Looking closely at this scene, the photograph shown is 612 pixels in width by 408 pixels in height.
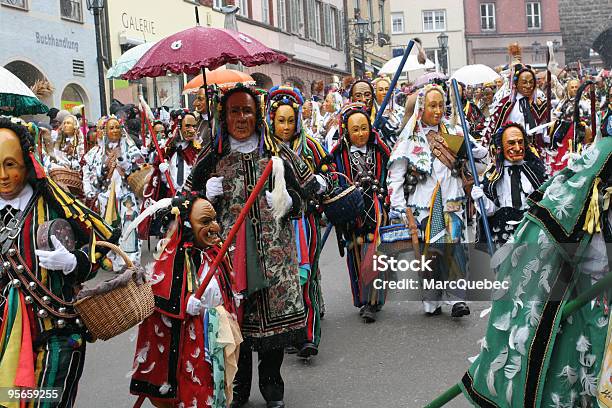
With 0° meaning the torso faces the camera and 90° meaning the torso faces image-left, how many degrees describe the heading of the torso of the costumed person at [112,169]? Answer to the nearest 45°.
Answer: approximately 0°

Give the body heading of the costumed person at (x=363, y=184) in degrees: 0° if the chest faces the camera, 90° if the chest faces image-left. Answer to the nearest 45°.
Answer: approximately 0°

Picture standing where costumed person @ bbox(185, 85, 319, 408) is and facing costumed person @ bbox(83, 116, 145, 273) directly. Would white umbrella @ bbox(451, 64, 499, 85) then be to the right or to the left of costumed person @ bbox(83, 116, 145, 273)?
right

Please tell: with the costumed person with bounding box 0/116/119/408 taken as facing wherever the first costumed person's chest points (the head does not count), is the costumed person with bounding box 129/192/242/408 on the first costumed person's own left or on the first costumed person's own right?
on the first costumed person's own left

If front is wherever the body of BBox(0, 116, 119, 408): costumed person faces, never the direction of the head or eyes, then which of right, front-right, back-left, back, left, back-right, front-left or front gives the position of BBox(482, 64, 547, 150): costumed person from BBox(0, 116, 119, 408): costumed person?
back-left

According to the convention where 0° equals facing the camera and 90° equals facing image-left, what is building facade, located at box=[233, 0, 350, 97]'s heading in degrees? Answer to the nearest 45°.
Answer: approximately 315°

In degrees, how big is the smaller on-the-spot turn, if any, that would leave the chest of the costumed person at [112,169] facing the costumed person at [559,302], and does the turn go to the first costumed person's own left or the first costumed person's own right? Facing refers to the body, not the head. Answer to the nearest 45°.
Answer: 0° — they already face them
